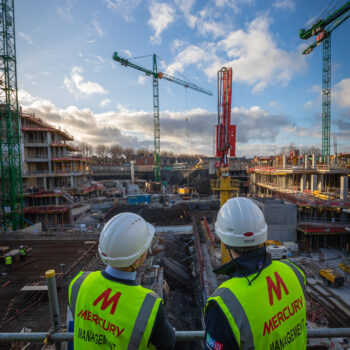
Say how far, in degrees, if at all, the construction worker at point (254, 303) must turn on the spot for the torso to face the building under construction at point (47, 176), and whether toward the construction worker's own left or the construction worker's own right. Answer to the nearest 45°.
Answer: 0° — they already face it

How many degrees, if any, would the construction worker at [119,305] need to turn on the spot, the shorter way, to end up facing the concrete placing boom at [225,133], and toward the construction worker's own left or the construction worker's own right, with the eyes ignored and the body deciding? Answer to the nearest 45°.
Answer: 0° — they already face it

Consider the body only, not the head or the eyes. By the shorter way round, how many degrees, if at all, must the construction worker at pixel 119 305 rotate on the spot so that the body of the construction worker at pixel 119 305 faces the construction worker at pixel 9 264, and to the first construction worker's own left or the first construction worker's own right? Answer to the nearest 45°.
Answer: approximately 90° to the first construction worker's own left

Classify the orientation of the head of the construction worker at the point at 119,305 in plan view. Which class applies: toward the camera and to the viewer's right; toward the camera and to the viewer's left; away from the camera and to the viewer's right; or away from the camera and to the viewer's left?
away from the camera and to the viewer's right

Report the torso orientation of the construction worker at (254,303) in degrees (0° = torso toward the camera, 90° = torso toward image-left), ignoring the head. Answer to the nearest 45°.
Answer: approximately 135°

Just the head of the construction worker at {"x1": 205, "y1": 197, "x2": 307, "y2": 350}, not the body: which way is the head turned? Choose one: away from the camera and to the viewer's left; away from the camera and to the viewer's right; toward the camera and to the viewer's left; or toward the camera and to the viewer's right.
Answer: away from the camera and to the viewer's left

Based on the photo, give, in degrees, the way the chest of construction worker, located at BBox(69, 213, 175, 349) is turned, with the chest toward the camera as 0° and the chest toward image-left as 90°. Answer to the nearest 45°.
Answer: approximately 225°

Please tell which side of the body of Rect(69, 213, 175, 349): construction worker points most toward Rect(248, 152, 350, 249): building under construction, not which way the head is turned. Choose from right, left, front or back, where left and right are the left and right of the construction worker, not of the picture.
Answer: front

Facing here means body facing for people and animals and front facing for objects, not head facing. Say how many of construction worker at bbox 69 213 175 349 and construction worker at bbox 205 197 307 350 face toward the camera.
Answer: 0

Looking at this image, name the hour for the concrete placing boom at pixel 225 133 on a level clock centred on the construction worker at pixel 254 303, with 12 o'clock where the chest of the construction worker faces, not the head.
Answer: The concrete placing boom is roughly at 1 o'clock from the construction worker.

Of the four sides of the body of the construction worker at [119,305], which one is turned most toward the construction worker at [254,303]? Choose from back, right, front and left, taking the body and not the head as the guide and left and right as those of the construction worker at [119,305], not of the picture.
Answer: right

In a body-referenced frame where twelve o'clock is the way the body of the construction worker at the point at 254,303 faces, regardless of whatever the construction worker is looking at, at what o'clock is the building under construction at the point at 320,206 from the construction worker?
The building under construction is roughly at 2 o'clock from the construction worker.

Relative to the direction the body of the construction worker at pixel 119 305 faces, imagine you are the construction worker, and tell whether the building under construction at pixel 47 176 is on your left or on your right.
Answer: on your left
